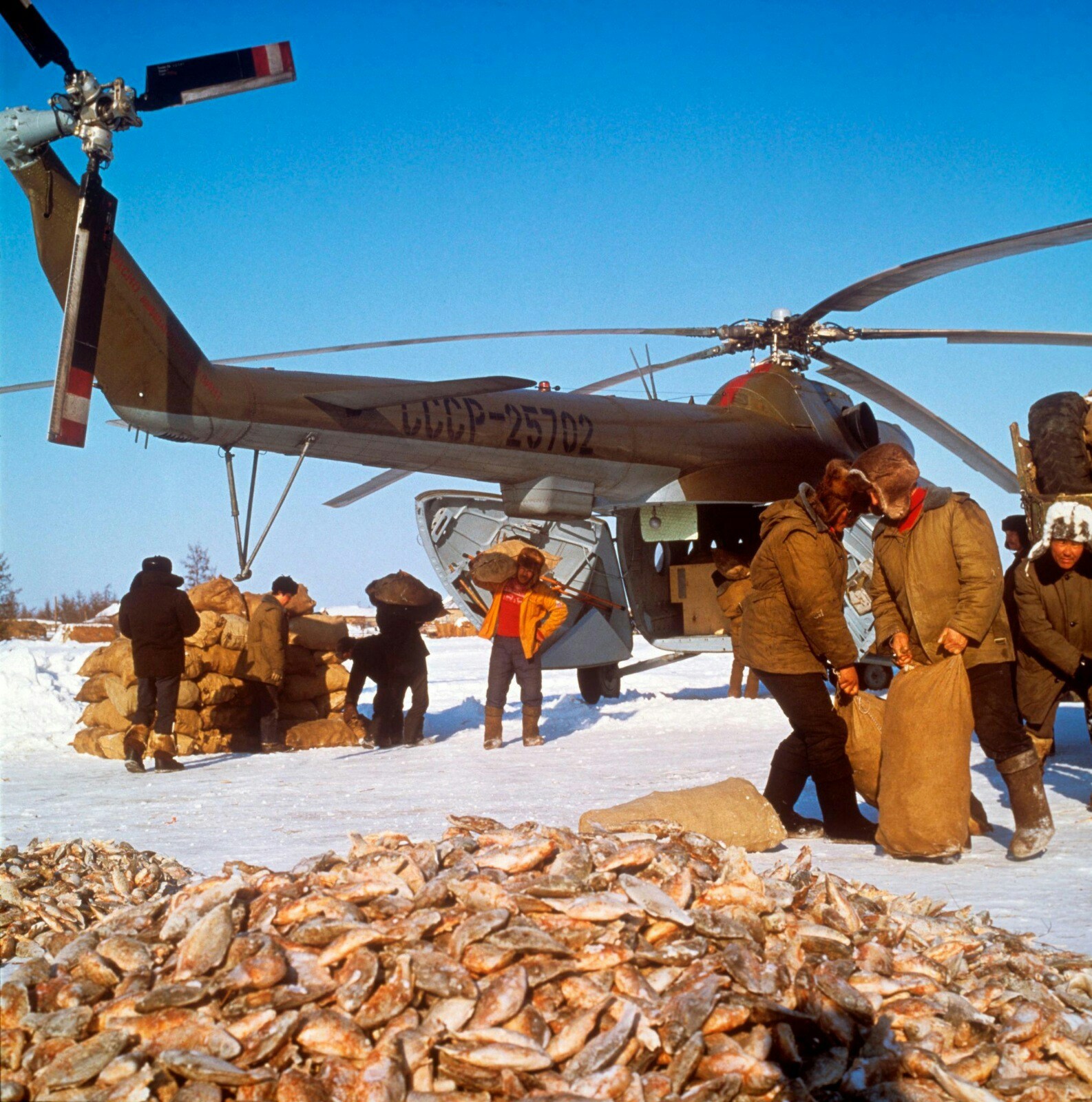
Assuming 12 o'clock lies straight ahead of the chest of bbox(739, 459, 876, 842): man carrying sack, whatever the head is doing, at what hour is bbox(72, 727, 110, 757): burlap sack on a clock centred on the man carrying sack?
The burlap sack is roughly at 7 o'clock from the man carrying sack.

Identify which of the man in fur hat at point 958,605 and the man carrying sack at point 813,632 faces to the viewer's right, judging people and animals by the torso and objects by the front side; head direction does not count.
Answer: the man carrying sack

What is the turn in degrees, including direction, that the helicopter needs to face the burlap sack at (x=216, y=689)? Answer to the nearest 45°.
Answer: approximately 135° to its left

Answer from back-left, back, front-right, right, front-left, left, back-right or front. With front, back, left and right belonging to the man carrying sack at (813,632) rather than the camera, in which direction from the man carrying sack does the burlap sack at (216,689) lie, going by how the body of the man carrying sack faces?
back-left

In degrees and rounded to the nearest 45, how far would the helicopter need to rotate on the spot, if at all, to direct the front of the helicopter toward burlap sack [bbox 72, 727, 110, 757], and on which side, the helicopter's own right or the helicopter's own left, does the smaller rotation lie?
approximately 135° to the helicopter's own left

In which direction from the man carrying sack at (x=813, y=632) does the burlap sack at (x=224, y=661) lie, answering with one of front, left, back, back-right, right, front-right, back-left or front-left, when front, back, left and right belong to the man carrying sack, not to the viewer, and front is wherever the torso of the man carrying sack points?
back-left

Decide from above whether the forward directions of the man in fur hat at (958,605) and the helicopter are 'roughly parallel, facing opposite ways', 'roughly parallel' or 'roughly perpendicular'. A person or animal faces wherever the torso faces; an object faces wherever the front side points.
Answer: roughly parallel, facing opposite ways

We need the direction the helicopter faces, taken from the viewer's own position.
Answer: facing away from the viewer and to the right of the viewer

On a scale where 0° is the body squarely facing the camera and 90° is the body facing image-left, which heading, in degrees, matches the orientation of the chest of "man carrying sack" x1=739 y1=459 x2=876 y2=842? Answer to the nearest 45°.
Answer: approximately 270°
